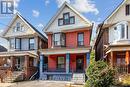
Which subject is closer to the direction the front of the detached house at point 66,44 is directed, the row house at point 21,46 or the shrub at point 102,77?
the shrub

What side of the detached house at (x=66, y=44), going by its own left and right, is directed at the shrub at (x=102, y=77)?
front

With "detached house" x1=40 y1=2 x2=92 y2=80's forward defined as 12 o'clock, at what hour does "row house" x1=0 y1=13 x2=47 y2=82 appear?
"row house" x1=0 y1=13 x2=47 y2=82 is roughly at 4 o'clock from "detached house" x1=40 y1=2 x2=92 y2=80.

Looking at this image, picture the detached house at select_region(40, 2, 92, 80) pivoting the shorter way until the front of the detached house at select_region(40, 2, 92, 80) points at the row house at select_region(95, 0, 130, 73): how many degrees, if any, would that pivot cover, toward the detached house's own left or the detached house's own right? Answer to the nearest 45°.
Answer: approximately 45° to the detached house's own left

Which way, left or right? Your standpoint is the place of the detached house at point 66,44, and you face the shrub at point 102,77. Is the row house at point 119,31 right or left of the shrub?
left

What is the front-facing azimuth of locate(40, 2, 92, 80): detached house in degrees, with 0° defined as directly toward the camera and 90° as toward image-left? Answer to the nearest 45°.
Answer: approximately 0°

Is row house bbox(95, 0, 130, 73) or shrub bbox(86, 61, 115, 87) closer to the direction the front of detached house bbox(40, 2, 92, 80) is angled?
the shrub
